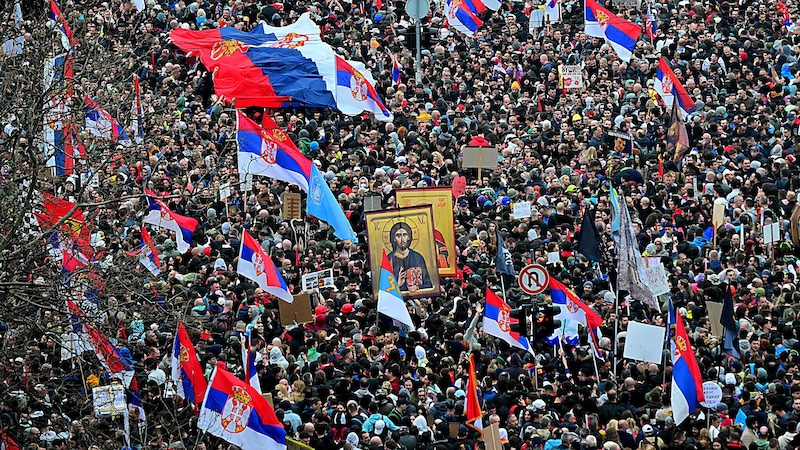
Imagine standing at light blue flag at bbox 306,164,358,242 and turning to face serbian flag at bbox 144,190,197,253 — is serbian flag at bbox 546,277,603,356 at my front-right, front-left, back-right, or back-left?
back-left

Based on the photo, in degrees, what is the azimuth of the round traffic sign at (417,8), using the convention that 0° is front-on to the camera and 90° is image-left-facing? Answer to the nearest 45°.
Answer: approximately 180°

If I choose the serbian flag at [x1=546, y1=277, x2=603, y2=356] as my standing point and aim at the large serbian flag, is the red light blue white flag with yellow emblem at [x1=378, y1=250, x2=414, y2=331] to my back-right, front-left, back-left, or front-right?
front-left

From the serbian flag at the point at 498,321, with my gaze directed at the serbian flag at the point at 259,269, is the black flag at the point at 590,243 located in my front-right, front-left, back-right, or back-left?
back-right

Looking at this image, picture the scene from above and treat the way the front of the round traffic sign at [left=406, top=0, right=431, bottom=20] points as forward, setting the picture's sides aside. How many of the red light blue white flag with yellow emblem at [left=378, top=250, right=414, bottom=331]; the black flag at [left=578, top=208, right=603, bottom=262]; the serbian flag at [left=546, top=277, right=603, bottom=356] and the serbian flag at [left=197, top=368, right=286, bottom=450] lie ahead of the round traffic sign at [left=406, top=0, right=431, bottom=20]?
0

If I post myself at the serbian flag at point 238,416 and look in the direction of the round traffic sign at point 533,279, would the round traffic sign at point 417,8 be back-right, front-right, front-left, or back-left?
front-left

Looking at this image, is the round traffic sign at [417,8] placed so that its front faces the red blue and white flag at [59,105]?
no

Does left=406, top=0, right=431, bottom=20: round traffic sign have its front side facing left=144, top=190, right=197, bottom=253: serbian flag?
no

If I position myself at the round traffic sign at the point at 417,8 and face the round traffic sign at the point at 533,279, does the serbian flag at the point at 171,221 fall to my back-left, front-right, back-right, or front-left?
front-right

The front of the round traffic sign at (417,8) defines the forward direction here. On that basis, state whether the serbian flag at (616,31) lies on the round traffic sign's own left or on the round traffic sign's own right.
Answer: on the round traffic sign's own right
